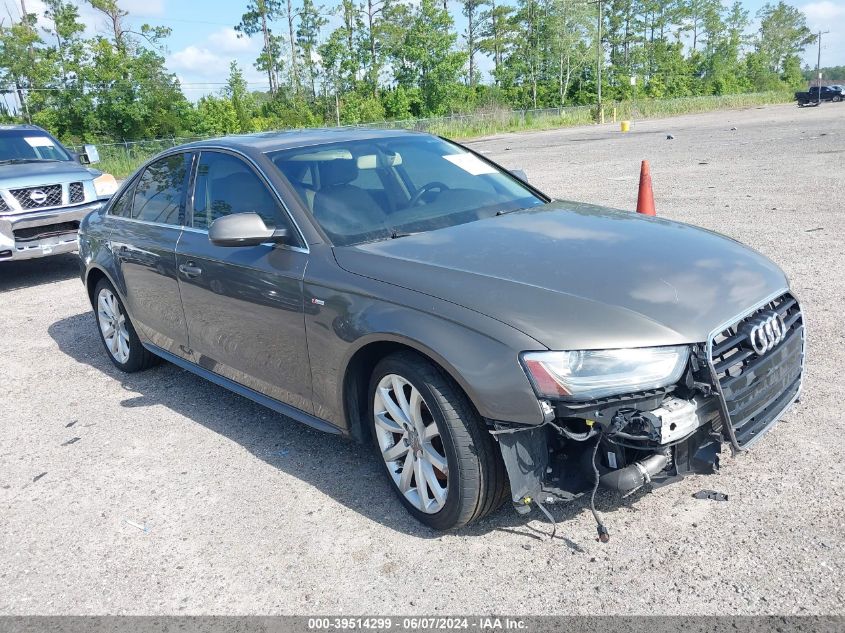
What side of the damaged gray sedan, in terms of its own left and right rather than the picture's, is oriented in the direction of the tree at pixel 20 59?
back

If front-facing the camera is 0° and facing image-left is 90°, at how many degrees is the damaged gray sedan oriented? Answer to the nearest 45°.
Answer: approximately 315°

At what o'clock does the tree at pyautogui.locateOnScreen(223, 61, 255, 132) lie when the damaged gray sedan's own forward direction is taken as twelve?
The tree is roughly at 7 o'clock from the damaged gray sedan.
